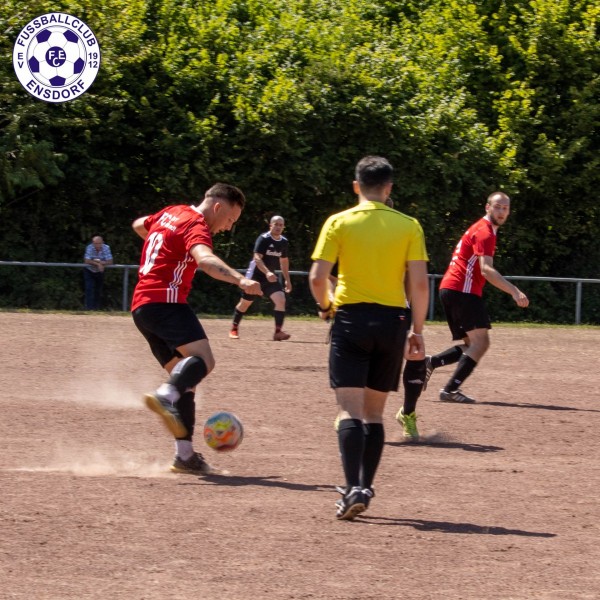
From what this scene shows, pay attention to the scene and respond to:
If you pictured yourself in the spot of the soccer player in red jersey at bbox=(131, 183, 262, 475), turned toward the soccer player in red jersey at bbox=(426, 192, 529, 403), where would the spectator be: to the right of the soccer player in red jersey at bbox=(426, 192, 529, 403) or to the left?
left

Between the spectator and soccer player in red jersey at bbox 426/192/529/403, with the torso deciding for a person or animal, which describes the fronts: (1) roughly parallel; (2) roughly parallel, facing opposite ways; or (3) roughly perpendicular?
roughly perpendicular

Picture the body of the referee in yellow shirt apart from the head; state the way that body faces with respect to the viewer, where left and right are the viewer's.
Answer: facing away from the viewer

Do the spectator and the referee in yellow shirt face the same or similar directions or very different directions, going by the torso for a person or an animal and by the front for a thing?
very different directions

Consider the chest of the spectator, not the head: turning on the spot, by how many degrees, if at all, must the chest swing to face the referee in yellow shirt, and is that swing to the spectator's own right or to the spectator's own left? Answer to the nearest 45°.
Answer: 0° — they already face them
